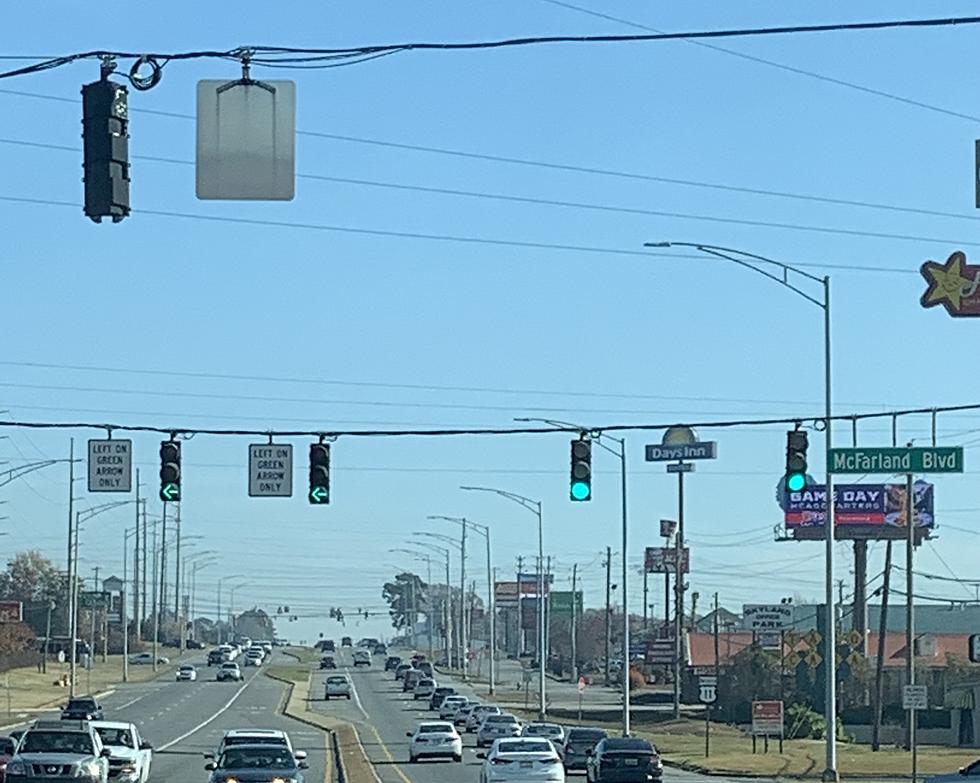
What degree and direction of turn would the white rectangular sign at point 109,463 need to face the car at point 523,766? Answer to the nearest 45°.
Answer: approximately 45° to its left

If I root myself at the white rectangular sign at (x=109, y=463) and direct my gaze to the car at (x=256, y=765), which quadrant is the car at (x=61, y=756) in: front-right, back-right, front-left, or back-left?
front-right

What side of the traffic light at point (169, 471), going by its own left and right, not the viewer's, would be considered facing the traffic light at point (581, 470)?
left

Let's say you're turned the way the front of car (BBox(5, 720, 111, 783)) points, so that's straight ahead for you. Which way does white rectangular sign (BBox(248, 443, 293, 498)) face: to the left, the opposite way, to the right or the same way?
the same way

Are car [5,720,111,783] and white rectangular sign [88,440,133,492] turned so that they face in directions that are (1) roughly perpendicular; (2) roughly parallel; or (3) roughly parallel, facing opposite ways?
roughly parallel

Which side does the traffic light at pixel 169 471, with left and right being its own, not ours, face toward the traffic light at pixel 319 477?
left

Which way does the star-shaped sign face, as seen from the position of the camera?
facing the viewer

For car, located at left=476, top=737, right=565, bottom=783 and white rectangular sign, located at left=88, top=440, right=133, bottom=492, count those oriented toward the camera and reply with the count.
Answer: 1

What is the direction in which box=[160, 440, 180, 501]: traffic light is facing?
toward the camera

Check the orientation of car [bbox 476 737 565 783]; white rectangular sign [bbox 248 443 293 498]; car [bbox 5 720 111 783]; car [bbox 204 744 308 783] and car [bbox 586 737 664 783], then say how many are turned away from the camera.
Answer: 2

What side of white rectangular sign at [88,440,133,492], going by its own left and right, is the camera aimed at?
front

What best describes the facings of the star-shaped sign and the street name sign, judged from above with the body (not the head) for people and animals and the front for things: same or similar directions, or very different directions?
same or similar directions

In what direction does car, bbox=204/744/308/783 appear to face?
toward the camera

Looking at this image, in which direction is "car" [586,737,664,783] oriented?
away from the camera

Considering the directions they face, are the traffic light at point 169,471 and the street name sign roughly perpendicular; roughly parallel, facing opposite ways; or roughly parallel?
roughly parallel

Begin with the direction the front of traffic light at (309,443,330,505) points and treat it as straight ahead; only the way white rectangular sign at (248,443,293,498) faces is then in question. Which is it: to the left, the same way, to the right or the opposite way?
the same way

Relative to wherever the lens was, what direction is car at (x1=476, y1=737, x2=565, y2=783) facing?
facing away from the viewer

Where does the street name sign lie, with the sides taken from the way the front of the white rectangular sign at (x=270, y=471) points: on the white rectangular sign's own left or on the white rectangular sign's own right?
on the white rectangular sign's own left
